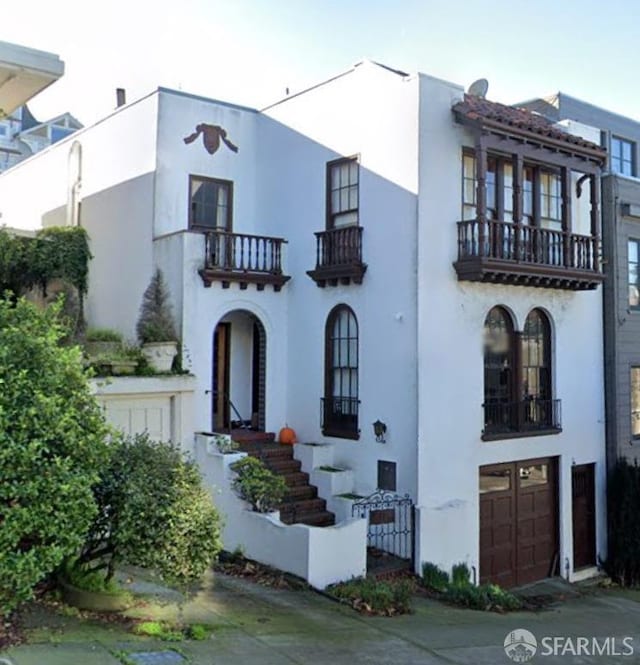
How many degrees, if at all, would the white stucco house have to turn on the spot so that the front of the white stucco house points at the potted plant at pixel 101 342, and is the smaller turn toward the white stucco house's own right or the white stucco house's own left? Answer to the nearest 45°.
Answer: approximately 135° to the white stucco house's own right

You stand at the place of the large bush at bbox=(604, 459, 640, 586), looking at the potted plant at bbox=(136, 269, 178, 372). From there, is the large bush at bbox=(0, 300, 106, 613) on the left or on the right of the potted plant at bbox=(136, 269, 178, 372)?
left

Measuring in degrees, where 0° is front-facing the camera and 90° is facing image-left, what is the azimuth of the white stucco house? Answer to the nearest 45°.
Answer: approximately 315°

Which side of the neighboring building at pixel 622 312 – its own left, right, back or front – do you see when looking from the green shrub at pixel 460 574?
right

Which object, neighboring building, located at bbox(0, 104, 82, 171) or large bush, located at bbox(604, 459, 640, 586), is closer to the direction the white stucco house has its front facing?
the large bush

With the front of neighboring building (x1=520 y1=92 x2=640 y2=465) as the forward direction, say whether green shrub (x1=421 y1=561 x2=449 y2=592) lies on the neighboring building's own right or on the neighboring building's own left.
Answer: on the neighboring building's own right

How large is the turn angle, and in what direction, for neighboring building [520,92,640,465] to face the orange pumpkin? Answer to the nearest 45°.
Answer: approximately 90° to its right

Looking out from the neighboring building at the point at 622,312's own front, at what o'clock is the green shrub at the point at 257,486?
The green shrub is roughly at 3 o'clock from the neighboring building.
